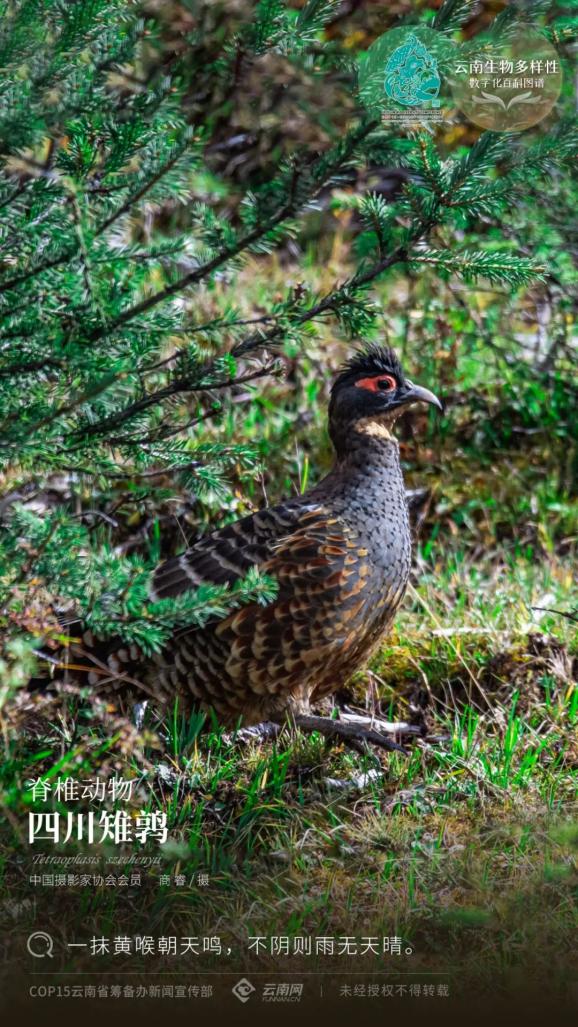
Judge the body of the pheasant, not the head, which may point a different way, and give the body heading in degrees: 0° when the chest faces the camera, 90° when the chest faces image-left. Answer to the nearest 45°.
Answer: approximately 270°
